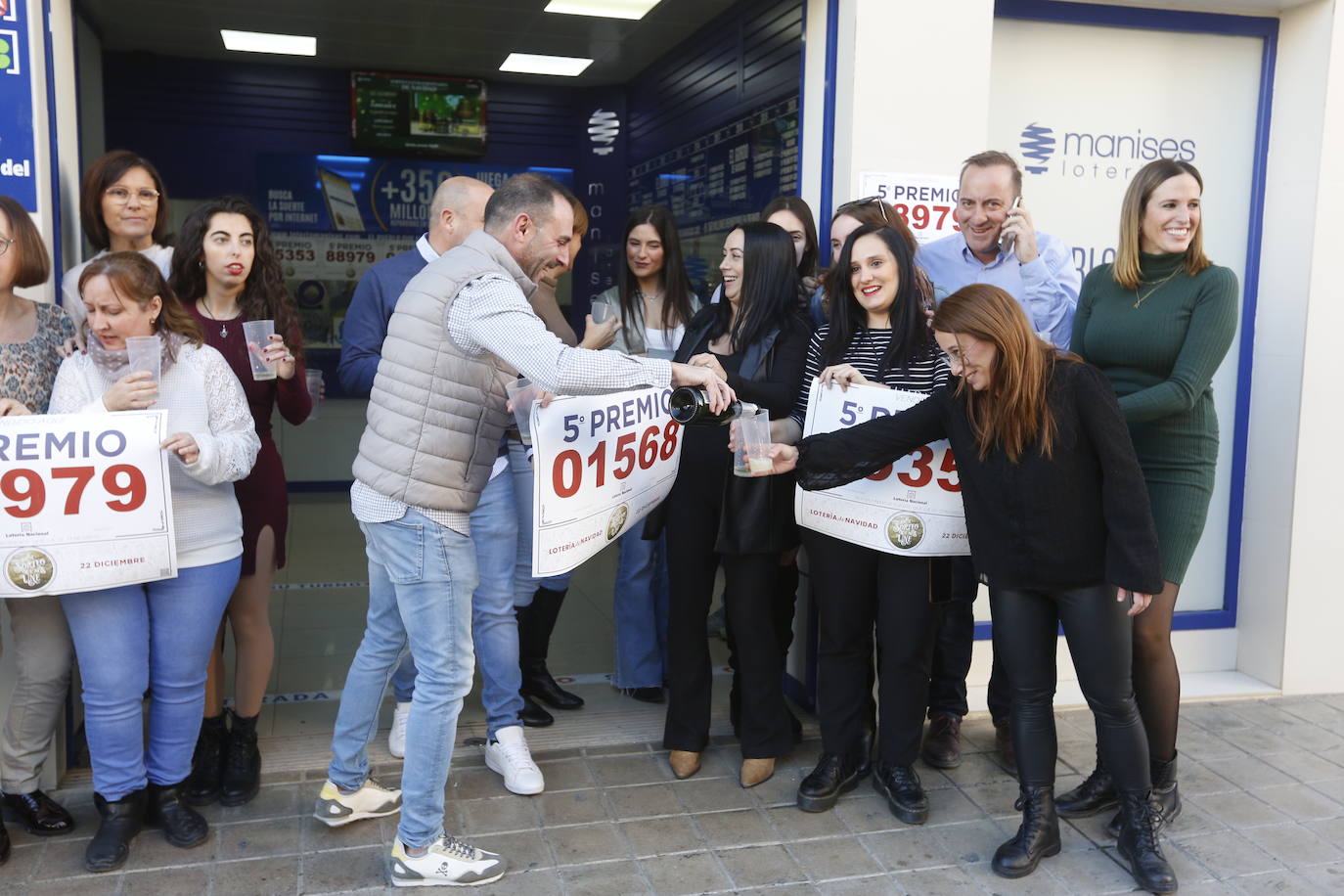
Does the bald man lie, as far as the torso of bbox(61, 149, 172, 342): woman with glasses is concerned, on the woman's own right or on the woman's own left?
on the woman's own left

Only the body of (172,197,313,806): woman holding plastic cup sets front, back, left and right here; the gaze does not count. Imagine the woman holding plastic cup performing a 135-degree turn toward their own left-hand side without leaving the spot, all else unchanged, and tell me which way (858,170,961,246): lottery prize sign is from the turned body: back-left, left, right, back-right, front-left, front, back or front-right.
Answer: front-right

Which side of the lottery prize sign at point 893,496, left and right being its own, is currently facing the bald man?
right

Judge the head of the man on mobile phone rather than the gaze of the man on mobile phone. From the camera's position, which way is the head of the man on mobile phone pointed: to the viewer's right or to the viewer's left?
to the viewer's left

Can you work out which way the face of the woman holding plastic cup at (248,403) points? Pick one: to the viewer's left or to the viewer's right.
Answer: to the viewer's right

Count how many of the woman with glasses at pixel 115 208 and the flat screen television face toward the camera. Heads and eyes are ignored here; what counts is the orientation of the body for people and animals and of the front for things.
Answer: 2

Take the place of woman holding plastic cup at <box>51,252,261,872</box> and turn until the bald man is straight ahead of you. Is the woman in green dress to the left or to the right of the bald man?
right
